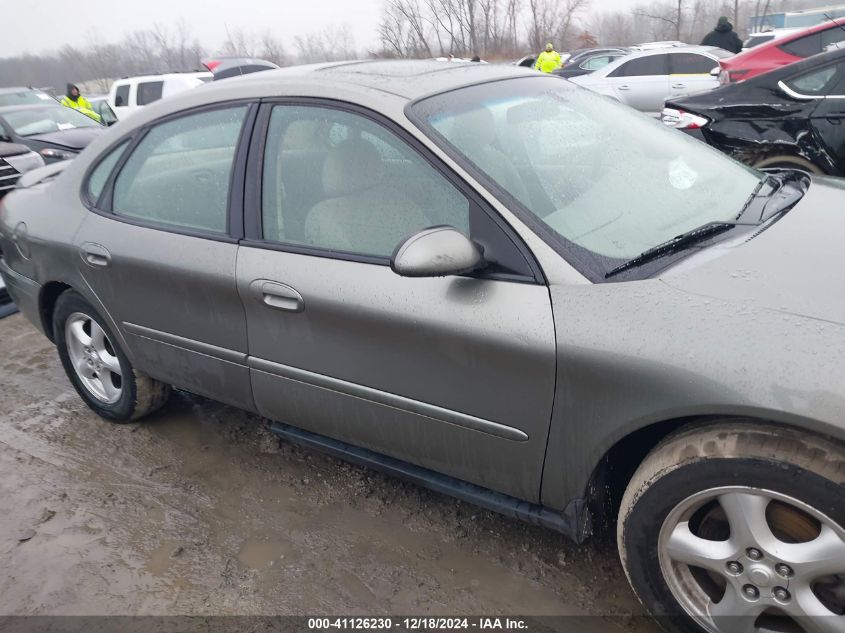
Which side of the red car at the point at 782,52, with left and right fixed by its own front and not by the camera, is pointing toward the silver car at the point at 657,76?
back

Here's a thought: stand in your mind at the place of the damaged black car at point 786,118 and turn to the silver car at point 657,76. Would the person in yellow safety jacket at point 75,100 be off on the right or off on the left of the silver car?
left

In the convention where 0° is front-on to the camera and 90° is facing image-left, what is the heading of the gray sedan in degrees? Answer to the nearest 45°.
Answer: approximately 315°

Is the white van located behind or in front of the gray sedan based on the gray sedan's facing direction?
behind

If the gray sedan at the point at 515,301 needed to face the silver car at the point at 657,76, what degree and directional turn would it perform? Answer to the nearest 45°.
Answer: approximately 135° to its left

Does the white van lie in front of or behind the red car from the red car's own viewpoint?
behind
